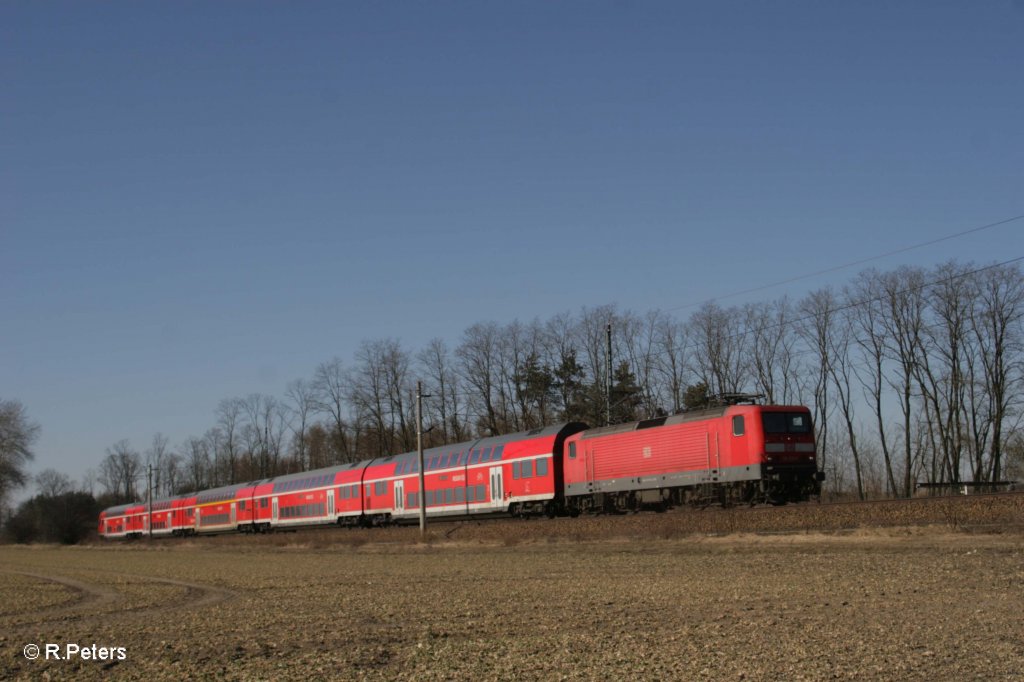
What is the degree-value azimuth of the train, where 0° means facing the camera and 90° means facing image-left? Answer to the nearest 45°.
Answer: approximately 315°
